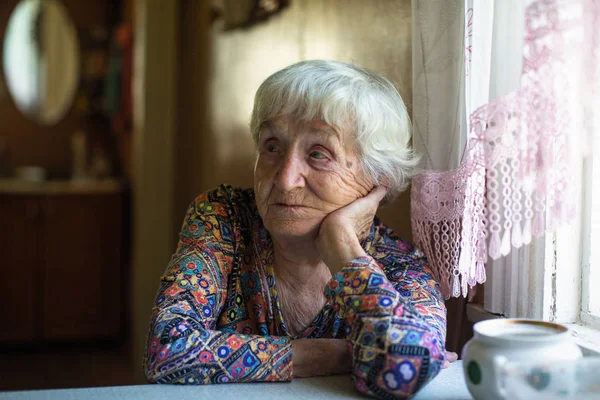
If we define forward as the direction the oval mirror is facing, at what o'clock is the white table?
The white table is roughly at 12 o'clock from the oval mirror.

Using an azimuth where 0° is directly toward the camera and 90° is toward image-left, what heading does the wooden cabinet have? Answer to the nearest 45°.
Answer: approximately 0°

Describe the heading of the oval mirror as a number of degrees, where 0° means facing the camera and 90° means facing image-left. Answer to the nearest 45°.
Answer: approximately 0°

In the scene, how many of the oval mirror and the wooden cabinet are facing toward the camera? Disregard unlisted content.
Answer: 2
